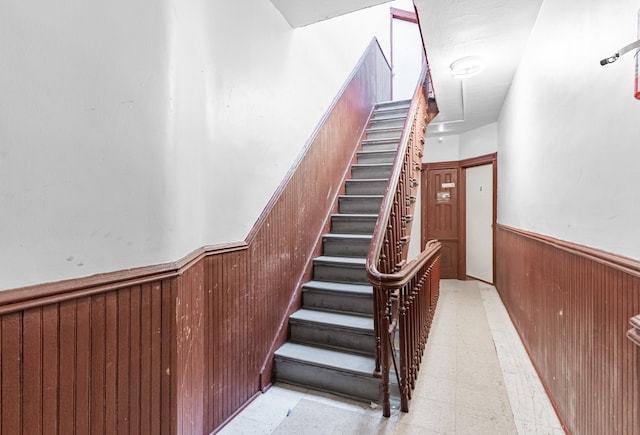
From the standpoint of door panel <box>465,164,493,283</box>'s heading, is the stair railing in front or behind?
in front

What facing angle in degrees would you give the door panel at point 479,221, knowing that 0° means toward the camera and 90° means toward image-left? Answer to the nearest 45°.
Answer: approximately 45°

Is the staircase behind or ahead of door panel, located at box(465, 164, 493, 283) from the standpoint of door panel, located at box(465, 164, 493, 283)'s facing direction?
ahead

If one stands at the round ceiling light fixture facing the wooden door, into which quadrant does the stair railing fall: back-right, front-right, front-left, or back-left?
back-left

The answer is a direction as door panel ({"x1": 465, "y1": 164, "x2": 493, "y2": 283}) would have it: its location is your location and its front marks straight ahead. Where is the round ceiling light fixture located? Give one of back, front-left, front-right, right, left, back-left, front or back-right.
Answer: front-left
